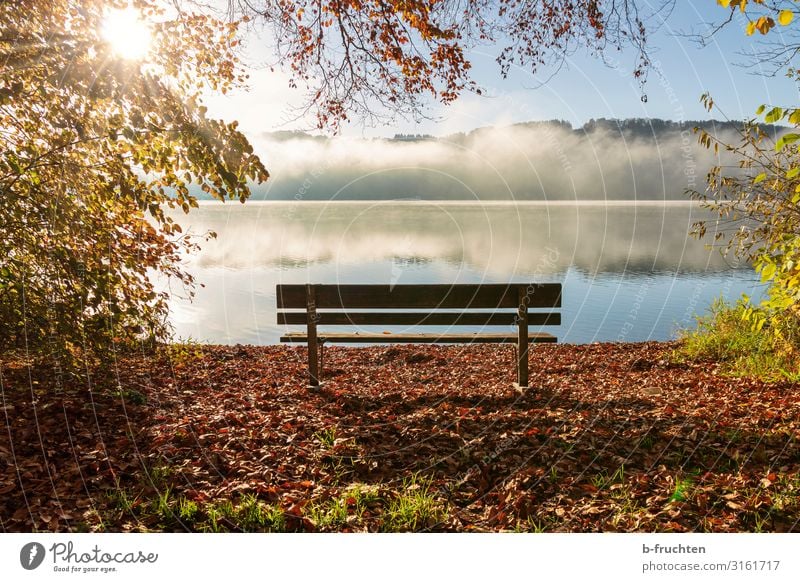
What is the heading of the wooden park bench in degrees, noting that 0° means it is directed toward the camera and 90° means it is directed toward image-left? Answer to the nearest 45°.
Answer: approximately 180°
